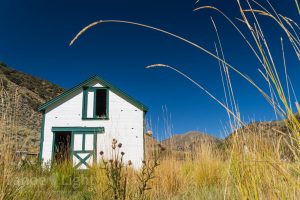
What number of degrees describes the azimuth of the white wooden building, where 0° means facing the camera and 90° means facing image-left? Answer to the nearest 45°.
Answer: approximately 0°
